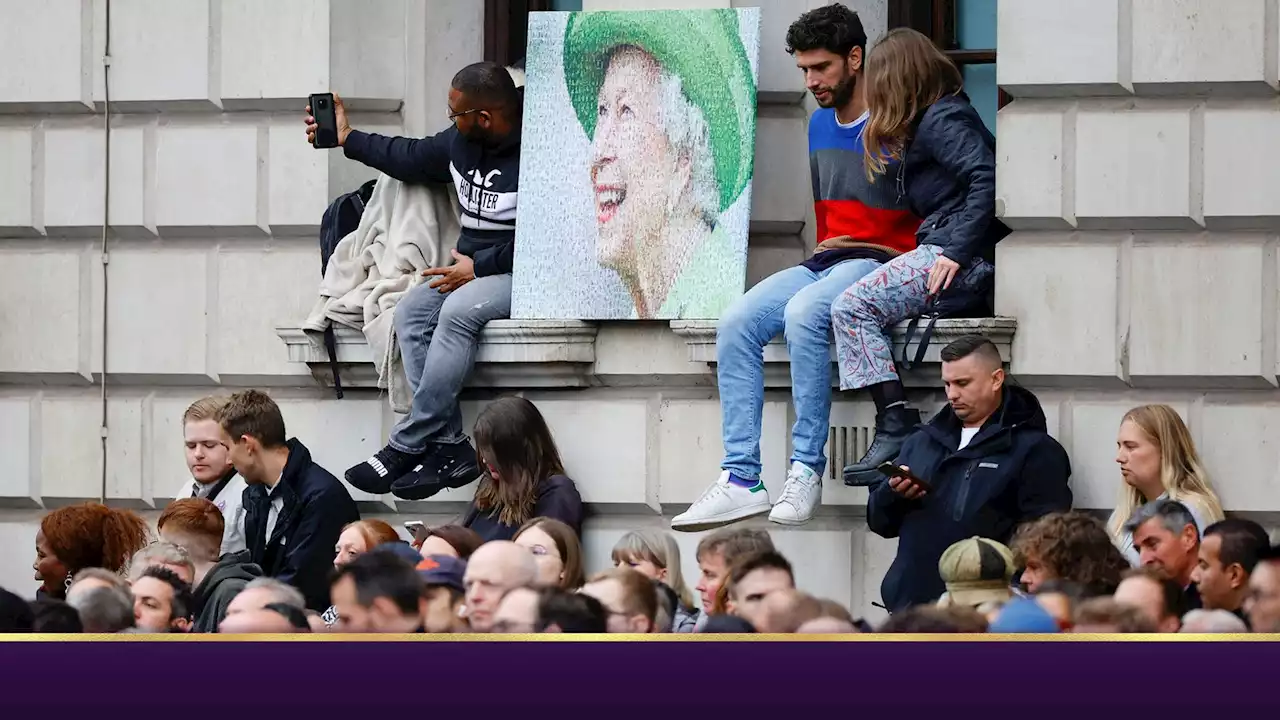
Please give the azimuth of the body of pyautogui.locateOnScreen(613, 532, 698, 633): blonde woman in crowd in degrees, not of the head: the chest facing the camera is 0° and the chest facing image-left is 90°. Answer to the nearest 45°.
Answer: approximately 45°

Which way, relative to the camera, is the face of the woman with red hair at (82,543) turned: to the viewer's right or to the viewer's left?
to the viewer's left

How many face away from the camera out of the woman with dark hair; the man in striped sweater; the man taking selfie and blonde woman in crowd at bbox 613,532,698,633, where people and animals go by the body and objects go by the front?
0

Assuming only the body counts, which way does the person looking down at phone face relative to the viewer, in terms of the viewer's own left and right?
facing the viewer and to the left of the viewer

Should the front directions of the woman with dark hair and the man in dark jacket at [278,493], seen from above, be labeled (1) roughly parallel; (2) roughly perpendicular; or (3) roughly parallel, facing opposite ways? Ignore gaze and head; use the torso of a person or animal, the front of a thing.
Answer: roughly parallel

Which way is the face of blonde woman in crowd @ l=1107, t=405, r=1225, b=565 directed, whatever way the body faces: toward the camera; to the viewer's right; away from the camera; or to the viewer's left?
to the viewer's left

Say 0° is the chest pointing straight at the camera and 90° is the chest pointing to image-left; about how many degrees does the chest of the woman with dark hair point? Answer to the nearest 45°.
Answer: approximately 45°

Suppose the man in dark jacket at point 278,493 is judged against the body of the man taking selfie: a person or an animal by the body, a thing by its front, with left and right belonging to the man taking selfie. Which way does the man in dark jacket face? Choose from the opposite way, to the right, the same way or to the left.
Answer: the same way

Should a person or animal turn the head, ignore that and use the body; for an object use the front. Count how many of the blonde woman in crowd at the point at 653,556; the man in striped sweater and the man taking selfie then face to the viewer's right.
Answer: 0

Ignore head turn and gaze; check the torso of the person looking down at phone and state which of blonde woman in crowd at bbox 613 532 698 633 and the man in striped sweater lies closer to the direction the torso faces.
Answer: the blonde woman in crowd

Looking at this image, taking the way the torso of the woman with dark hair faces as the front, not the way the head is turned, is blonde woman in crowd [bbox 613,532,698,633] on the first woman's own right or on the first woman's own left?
on the first woman's own left

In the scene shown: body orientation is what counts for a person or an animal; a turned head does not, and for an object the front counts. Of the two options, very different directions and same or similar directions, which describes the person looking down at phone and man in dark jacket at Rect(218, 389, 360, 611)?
same or similar directions

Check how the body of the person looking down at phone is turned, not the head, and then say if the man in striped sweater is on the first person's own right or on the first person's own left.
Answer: on the first person's own right

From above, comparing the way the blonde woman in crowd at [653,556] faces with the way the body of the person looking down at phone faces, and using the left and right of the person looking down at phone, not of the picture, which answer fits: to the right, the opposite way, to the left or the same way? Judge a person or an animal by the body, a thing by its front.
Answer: the same way

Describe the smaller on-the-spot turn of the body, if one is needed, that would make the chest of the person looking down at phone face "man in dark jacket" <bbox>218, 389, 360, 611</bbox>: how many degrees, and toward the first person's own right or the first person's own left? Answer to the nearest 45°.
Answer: approximately 45° to the first person's own right

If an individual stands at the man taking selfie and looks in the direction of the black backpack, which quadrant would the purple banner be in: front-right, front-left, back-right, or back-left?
back-left

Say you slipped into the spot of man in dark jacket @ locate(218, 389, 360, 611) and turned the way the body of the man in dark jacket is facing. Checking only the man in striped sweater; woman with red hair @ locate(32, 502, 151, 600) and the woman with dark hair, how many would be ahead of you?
1

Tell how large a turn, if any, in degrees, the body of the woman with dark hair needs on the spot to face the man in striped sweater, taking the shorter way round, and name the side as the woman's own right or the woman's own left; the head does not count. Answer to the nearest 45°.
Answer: approximately 135° to the woman's own left
